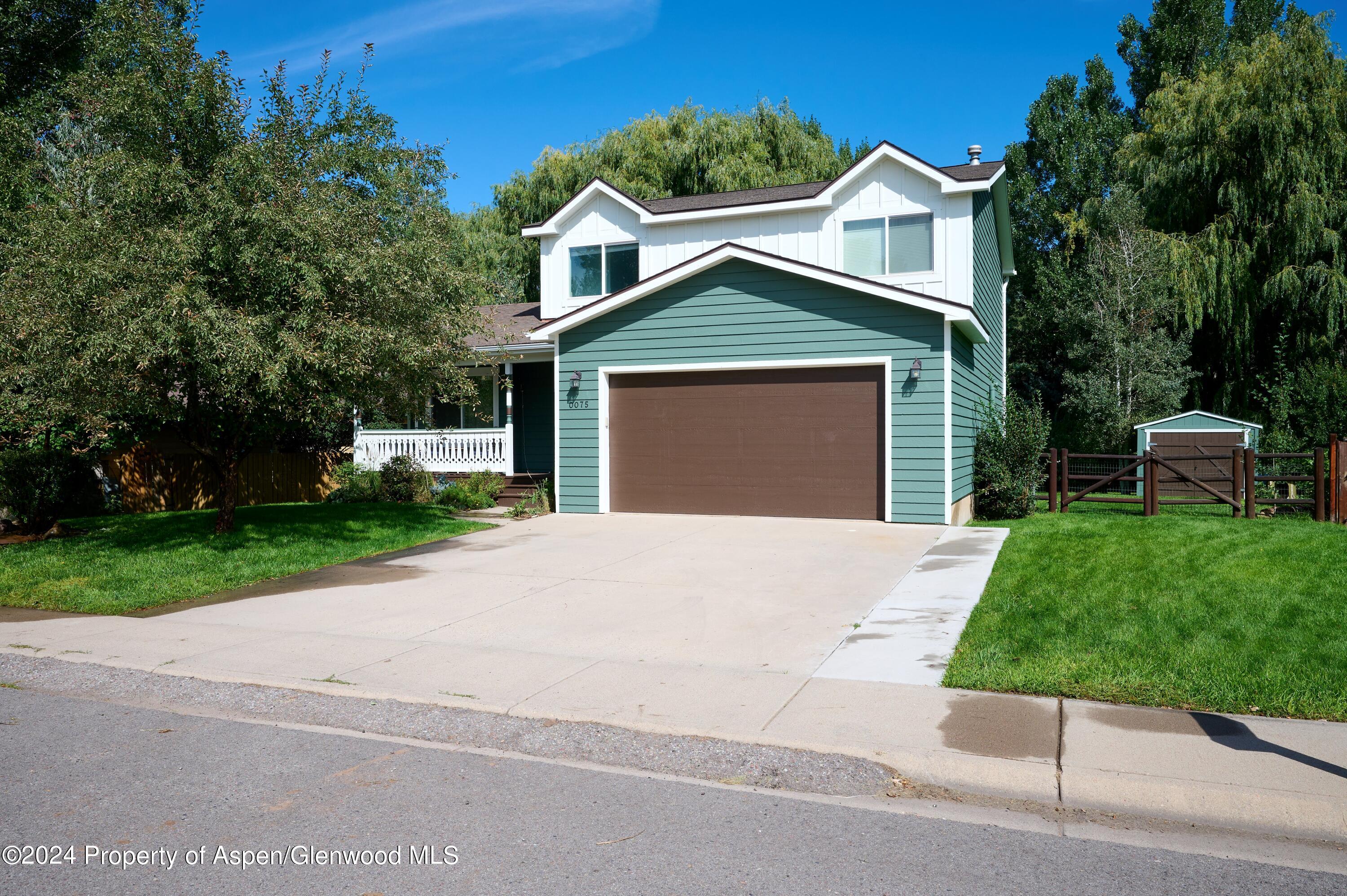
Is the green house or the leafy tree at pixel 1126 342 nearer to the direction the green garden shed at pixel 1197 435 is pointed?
the green house

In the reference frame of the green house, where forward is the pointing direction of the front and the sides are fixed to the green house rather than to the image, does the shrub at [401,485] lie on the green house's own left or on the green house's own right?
on the green house's own right

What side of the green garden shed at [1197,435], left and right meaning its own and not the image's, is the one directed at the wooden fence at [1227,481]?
front

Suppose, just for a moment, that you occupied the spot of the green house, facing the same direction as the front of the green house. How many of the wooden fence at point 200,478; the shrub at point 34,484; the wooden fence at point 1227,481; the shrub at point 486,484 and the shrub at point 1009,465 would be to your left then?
2

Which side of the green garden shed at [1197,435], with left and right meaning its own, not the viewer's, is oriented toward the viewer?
front

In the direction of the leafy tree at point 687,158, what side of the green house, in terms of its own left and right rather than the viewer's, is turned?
back

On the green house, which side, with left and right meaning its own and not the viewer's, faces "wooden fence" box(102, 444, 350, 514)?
right

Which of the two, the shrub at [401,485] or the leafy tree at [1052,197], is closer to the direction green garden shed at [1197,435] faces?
the shrub

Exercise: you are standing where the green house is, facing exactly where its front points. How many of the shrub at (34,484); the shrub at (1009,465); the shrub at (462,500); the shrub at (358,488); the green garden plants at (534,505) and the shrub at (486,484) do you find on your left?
1

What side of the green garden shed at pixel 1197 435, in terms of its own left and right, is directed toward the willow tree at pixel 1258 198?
back

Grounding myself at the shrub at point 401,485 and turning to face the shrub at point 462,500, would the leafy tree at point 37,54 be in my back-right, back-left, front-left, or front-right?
back-right

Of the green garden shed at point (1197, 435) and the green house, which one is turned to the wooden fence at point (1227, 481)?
the green garden shed

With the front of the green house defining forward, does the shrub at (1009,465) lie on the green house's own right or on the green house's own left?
on the green house's own left

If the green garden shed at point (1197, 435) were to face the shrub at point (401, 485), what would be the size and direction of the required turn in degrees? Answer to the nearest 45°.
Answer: approximately 45° to its right

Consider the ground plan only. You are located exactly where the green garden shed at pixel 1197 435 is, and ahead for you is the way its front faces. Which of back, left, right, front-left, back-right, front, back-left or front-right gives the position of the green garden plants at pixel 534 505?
front-right

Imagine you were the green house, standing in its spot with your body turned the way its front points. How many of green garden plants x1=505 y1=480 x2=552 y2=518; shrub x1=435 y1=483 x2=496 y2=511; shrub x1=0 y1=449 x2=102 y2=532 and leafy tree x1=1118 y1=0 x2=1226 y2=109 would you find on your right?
3

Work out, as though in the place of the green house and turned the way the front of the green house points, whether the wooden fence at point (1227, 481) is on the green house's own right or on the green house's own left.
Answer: on the green house's own left

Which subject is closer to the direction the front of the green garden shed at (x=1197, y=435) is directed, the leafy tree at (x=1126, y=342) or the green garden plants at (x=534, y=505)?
the green garden plants
